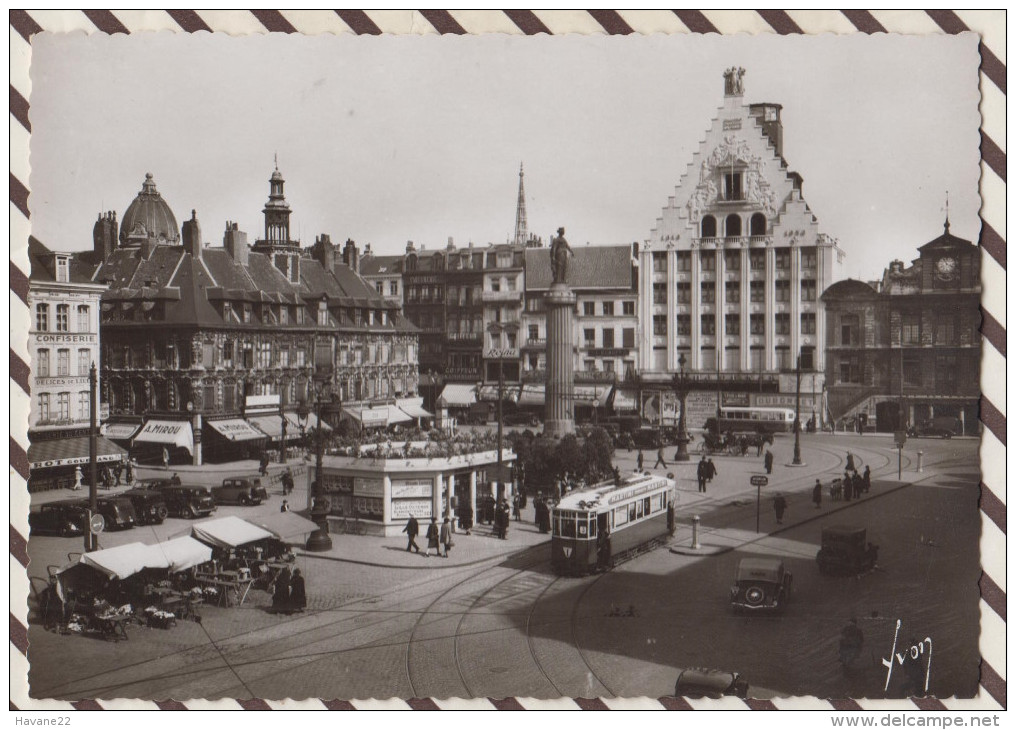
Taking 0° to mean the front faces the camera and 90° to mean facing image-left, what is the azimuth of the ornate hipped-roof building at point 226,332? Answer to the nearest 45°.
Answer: approximately 315°

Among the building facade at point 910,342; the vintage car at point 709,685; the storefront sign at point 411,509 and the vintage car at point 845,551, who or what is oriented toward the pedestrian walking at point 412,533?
the storefront sign

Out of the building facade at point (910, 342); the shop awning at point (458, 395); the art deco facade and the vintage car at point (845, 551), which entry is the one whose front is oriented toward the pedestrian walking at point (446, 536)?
the shop awning

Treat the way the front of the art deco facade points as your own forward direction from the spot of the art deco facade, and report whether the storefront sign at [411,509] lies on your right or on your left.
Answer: on your right

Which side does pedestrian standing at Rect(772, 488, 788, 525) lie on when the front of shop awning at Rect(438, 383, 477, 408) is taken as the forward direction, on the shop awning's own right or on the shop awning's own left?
on the shop awning's own left

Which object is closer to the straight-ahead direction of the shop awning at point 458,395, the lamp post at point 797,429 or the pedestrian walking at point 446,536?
the pedestrian walking

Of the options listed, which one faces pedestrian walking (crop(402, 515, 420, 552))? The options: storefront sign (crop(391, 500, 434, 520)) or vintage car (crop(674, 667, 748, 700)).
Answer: the storefront sign

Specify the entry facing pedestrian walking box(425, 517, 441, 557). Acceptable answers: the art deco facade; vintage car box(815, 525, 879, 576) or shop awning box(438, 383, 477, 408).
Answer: the shop awning

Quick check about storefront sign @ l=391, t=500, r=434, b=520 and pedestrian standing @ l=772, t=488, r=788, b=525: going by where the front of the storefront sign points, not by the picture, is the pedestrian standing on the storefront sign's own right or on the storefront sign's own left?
on the storefront sign's own left
